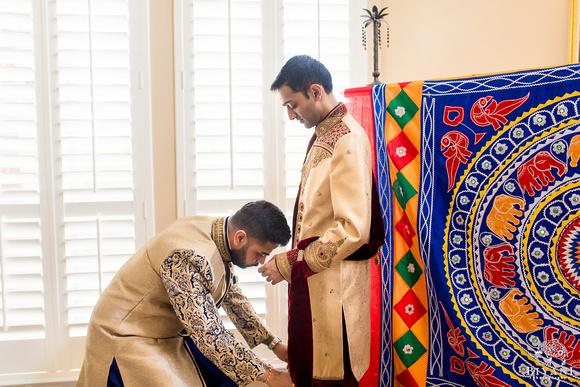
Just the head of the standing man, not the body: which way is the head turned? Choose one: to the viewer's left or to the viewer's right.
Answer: to the viewer's left

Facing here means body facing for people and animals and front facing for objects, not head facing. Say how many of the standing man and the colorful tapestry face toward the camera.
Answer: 1

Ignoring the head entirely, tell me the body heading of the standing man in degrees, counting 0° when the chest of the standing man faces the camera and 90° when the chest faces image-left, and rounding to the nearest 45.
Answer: approximately 90°

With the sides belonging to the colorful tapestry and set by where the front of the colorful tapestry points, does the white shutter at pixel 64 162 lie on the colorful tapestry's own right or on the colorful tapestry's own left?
on the colorful tapestry's own right

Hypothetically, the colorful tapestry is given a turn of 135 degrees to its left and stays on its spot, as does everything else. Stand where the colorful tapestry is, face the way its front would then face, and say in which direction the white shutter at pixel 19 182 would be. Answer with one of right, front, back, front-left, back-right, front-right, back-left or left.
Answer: back-left

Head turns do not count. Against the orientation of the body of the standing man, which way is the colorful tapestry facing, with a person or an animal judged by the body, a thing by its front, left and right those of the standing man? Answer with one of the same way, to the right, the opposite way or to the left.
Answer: to the left

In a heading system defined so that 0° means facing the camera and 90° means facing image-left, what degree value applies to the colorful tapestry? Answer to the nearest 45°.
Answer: approximately 0°
